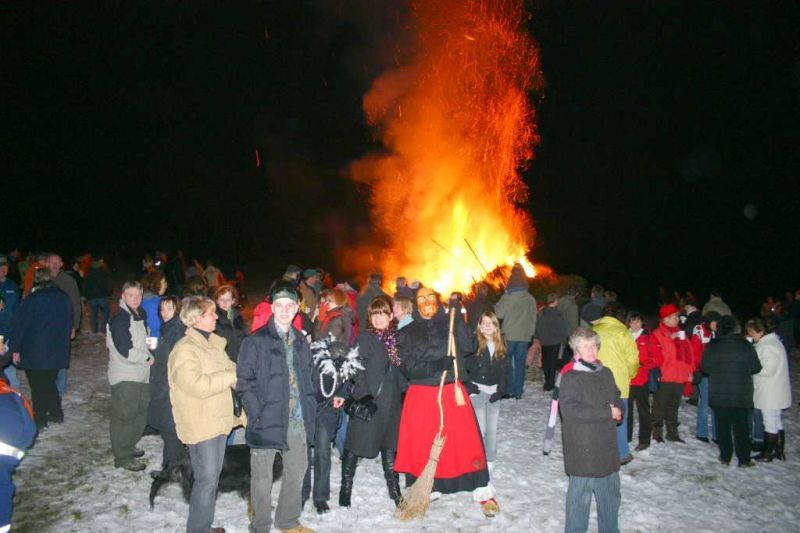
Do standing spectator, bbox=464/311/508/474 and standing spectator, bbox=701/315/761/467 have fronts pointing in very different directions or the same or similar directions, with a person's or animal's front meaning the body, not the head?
very different directions

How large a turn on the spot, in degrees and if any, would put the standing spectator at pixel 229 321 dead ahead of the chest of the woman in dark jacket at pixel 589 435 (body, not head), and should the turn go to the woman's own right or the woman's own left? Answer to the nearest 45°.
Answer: approximately 135° to the woman's own right

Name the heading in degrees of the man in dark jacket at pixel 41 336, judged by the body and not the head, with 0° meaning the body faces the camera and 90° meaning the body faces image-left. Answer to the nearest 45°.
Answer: approximately 180°

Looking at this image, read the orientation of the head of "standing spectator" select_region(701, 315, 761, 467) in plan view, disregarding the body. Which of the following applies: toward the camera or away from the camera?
away from the camera

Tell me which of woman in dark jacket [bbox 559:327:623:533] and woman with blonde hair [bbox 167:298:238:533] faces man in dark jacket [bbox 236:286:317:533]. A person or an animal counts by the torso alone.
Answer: the woman with blonde hair

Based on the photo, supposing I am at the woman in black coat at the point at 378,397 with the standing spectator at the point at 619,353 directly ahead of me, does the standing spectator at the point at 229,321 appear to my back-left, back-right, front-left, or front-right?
back-left

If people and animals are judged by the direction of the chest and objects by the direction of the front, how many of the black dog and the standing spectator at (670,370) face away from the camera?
0

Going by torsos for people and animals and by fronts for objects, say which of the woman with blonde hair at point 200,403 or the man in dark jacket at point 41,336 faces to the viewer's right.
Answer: the woman with blonde hair
